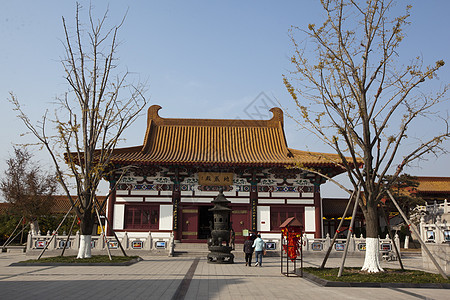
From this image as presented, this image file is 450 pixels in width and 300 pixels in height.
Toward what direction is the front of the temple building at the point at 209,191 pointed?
toward the camera

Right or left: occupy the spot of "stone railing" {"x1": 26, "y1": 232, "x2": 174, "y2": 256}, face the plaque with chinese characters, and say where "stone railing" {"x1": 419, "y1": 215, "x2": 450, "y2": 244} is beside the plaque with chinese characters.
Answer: right

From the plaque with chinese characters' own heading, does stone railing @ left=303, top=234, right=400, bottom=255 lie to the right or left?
on its left

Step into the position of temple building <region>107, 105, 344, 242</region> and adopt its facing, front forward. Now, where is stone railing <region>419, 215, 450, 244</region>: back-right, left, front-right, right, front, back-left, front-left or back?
front-left

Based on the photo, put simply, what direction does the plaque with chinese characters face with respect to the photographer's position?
facing the viewer

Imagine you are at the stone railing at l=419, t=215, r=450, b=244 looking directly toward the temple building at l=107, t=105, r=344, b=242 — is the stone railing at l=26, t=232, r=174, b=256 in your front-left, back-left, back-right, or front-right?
front-left

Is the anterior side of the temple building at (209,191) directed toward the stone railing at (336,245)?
no

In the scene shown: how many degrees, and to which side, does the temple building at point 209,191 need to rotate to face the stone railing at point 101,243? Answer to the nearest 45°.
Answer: approximately 45° to its right

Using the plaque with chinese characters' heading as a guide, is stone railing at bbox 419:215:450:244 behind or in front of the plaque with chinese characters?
in front
